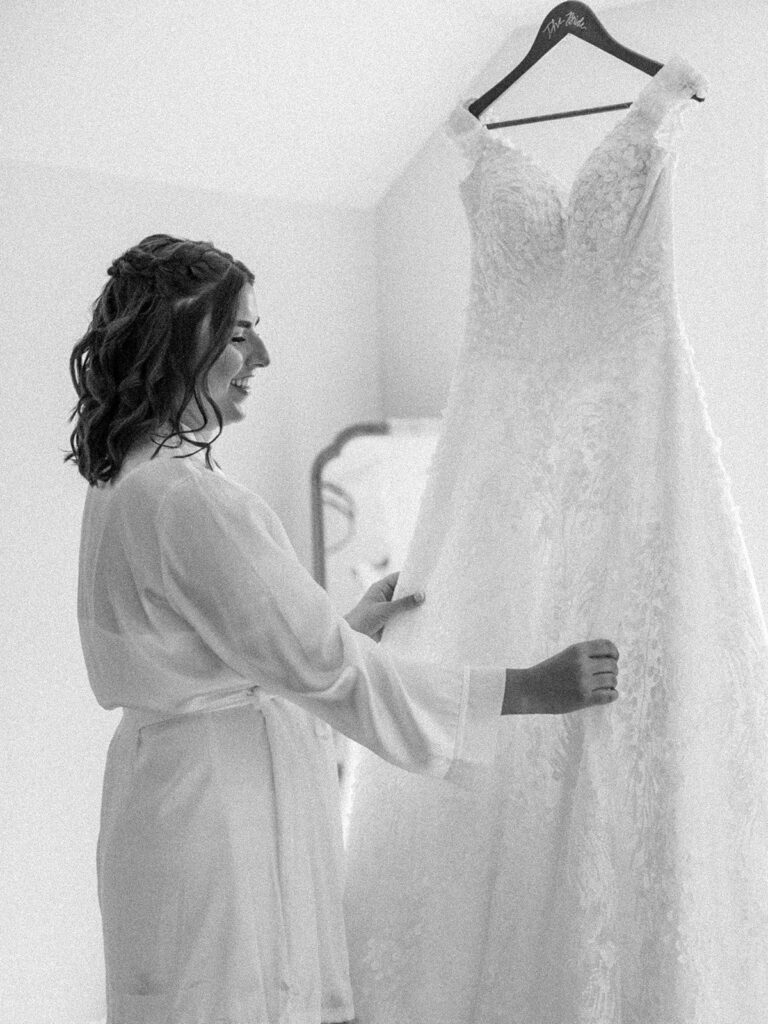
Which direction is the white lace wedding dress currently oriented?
toward the camera

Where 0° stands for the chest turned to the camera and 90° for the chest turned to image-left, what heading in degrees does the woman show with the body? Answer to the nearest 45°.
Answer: approximately 270°

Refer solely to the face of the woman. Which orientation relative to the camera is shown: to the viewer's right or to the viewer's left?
to the viewer's right

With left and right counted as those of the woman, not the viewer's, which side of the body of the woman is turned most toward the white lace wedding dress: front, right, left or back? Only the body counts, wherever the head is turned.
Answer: front

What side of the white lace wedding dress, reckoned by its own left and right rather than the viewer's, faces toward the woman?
right

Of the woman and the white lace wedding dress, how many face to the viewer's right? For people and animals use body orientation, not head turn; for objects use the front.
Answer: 1

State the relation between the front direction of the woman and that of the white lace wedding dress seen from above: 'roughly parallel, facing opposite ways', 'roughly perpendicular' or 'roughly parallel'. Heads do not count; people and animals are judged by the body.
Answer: roughly perpendicular
